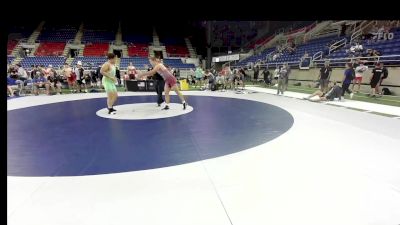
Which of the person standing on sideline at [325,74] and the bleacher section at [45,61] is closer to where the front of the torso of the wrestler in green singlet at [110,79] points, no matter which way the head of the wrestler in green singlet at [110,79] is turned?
the person standing on sideline

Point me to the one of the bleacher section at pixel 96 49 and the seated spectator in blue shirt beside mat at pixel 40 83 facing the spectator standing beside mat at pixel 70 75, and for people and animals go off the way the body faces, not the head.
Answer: the bleacher section

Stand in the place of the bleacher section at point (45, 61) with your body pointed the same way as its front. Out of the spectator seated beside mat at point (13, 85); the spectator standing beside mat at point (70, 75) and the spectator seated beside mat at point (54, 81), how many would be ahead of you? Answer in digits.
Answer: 3

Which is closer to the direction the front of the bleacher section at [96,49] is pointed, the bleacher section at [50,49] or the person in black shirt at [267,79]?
the person in black shirt

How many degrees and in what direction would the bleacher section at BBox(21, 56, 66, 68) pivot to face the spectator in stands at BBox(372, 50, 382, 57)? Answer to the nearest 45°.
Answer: approximately 45° to its left

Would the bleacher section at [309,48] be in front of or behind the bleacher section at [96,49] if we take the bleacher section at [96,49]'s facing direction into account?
in front

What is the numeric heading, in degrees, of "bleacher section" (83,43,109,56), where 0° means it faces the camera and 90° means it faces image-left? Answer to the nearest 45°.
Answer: approximately 0°

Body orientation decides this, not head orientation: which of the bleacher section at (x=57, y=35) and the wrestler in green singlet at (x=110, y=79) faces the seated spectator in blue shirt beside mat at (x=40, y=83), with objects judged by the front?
the bleacher section

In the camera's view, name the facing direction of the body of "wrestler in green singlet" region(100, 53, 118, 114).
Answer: to the viewer's right

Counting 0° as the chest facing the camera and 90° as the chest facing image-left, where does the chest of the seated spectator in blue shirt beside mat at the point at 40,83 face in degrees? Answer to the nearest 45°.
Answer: approximately 0°
